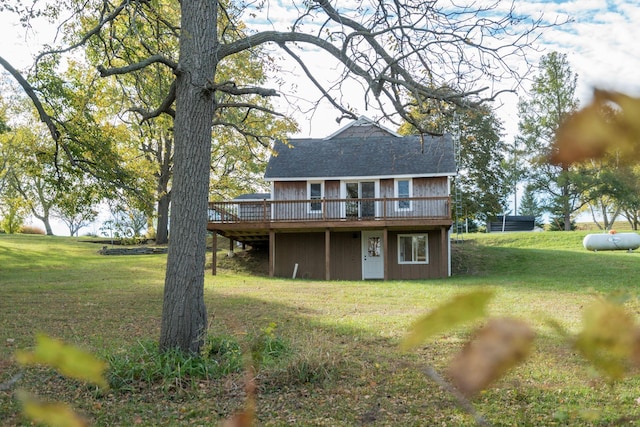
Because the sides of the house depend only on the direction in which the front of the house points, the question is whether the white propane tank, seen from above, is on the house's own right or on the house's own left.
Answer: on the house's own left

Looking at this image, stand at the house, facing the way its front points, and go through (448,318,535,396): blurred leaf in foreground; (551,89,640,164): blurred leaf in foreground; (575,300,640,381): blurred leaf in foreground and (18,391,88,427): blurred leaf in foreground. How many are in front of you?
4

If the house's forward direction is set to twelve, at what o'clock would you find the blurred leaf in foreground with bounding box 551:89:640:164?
The blurred leaf in foreground is roughly at 12 o'clock from the house.

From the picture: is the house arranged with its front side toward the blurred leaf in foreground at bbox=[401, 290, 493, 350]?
yes

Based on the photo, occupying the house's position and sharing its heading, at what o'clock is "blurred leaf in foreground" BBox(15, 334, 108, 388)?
The blurred leaf in foreground is roughly at 12 o'clock from the house.

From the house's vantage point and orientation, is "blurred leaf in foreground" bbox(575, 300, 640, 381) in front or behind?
in front

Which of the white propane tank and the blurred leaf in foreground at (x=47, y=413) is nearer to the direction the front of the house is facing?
the blurred leaf in foreground

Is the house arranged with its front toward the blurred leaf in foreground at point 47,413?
yes

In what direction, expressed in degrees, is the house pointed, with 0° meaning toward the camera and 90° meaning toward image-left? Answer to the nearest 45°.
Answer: approximately 0°

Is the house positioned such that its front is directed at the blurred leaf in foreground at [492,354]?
yes
